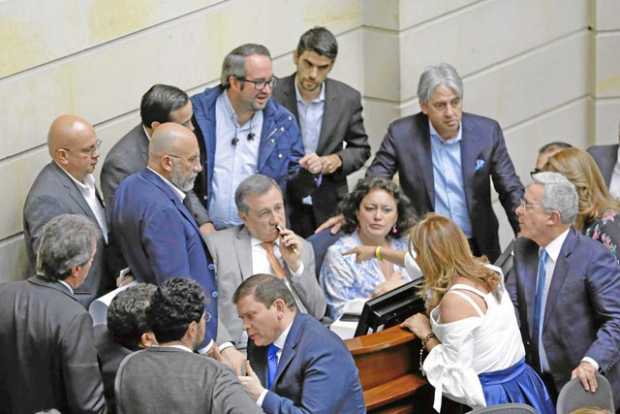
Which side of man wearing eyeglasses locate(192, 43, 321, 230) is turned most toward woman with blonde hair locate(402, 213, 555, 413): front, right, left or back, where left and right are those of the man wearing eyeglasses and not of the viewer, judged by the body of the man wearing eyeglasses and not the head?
front

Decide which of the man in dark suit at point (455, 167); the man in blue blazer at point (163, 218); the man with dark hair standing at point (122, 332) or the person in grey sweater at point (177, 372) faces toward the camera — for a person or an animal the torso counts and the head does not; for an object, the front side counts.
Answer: the man in dark suit at point (455, 167)

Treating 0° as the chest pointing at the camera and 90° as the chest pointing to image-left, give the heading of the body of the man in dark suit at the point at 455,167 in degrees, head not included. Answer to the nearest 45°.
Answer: approximately 0°

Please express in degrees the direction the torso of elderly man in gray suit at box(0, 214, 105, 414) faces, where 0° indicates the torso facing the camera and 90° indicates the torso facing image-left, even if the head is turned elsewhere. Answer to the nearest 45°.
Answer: approximately 225°

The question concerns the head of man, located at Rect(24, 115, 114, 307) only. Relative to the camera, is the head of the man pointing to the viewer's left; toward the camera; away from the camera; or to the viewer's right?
to the viewer's right

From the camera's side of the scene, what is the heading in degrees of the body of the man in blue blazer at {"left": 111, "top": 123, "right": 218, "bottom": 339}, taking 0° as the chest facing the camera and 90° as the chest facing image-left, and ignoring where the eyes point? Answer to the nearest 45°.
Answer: approximately 270°

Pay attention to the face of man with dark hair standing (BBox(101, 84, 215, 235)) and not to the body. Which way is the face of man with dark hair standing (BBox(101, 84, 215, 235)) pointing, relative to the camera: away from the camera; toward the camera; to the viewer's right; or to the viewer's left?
to the viewer's right

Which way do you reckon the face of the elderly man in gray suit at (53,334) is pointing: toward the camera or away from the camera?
away from the camera

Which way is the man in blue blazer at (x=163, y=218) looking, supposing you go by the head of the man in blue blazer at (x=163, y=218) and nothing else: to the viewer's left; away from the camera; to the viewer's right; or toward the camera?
to the viewer's right

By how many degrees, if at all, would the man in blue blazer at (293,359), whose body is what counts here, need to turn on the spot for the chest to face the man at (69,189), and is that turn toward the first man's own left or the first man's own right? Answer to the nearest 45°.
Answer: approximately 90° to the first man's own right

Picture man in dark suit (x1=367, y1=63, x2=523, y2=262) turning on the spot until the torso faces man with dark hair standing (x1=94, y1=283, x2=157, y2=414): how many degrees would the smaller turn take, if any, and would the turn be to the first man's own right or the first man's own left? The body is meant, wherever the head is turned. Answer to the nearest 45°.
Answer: approximately 45° to the first man's own right

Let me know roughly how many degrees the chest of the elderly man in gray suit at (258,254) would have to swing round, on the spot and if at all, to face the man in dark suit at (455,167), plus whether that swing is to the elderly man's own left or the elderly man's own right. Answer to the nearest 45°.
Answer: approximately 90° to the elderly man's own left
